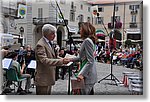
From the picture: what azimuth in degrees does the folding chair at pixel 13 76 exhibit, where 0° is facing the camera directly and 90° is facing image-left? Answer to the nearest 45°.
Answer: approximately 225°

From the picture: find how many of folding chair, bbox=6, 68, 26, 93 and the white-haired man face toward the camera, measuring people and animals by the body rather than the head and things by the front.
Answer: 0

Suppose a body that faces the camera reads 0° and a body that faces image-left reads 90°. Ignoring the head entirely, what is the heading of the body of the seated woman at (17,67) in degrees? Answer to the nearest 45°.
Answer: approximately 270°

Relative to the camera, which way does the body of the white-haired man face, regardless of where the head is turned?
to the viewer's right

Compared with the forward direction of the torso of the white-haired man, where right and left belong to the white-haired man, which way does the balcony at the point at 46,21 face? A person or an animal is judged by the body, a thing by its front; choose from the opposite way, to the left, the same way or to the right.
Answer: to the right

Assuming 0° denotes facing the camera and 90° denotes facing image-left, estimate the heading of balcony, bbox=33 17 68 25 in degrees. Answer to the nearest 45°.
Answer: approximately 0°

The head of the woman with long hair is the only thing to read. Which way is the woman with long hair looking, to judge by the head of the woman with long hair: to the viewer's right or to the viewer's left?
to the viewer's left

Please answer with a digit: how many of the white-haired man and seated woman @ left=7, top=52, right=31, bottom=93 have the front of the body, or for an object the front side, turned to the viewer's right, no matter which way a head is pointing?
2

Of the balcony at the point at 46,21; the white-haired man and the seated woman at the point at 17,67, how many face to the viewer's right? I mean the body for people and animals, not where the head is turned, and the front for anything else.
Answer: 2

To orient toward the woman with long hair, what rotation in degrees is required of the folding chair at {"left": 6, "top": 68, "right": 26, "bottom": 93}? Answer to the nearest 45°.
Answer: approximately 45° to its right
